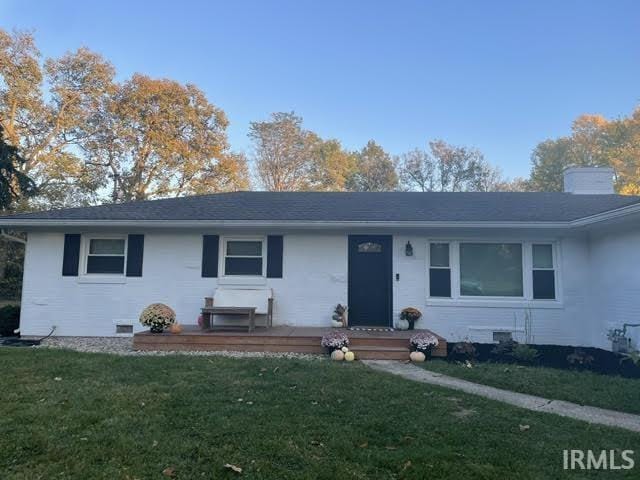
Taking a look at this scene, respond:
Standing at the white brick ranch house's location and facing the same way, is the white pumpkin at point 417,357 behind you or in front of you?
in front

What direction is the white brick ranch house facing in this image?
toward the camera

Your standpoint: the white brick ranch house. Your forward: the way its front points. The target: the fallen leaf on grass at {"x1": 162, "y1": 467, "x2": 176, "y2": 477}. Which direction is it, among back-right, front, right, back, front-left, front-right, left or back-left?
front

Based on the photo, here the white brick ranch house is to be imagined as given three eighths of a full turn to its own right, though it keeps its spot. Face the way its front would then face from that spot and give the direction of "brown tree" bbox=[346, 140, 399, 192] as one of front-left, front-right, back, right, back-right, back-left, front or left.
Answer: front-right

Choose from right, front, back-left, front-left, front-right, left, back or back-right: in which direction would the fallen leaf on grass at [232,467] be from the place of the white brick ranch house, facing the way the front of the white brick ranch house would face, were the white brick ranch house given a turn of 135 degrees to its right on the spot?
back-left

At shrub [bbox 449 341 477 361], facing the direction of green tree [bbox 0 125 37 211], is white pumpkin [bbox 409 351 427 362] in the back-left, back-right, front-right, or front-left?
front-left

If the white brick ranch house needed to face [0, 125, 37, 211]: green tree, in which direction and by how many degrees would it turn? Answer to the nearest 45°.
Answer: approximately 90° to its right

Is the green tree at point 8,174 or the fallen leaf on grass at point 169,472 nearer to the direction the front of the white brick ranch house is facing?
the fallen leaf on grass

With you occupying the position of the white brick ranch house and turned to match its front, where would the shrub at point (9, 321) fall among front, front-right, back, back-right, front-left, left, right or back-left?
right

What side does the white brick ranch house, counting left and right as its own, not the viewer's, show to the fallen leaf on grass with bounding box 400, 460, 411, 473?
front

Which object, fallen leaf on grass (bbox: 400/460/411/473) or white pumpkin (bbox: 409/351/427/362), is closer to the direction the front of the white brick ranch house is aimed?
the fallen leaf on grass

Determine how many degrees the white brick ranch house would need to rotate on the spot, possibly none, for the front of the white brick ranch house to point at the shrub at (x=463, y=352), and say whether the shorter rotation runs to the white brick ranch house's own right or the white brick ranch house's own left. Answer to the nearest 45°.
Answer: approximately 45° to the white brick ranch house's own left

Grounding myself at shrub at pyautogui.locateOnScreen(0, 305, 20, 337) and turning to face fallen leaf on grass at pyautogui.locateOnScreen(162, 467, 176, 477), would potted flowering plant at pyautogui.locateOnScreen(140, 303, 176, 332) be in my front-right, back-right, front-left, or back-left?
front-left

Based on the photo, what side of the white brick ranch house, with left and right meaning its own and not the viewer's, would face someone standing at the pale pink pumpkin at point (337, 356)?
front

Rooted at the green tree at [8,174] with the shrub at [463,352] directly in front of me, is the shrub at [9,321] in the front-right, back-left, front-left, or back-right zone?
front-right
